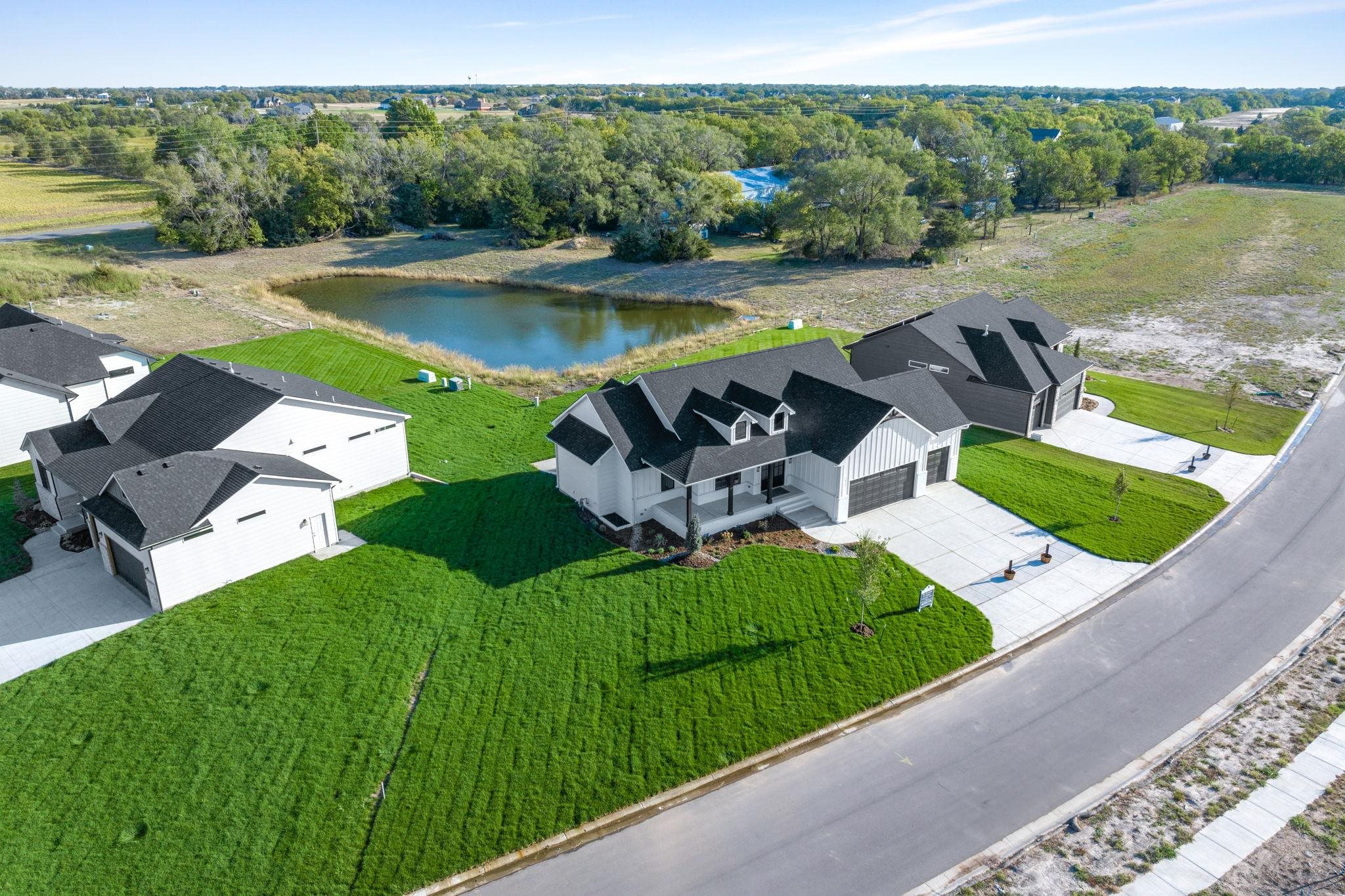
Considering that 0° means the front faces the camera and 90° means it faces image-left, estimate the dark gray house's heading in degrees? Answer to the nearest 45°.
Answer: approximately 315°

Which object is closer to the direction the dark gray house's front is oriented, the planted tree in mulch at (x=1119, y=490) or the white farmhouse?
the planted tree in mulch

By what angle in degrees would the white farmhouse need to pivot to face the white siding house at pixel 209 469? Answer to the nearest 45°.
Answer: approximately 135° to its right

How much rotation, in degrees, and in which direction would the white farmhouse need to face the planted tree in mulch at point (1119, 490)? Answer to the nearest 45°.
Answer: approximately 45° to its left

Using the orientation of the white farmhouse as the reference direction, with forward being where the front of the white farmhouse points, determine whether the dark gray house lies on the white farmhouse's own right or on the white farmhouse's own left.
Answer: on the white farmhouse's own left

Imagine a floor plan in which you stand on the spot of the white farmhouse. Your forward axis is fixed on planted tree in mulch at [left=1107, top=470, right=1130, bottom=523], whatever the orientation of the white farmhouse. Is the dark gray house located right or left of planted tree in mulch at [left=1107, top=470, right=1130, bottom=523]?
left

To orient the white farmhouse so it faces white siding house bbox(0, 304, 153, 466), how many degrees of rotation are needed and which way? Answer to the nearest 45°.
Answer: approximately 135° to its right
